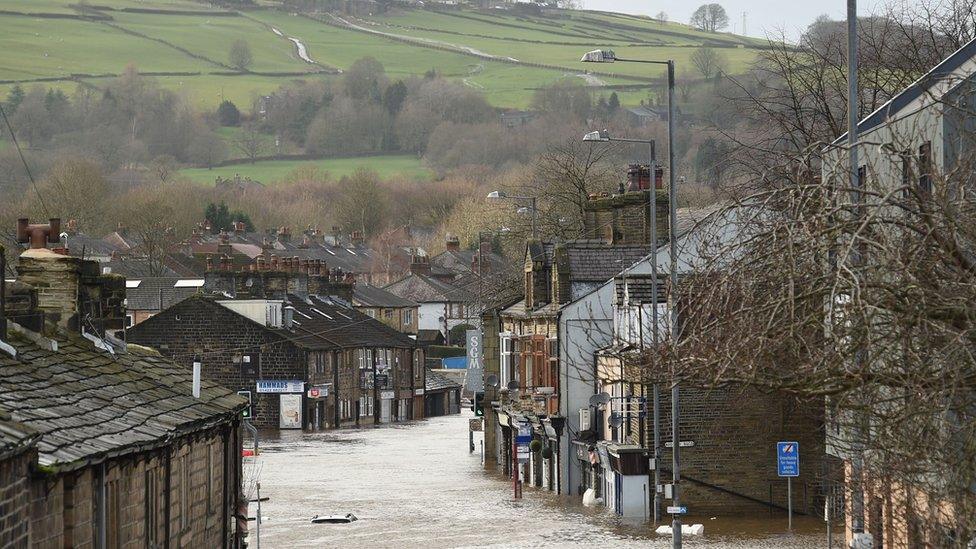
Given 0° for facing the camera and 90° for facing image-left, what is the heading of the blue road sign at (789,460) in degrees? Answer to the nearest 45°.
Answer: approximately 0°

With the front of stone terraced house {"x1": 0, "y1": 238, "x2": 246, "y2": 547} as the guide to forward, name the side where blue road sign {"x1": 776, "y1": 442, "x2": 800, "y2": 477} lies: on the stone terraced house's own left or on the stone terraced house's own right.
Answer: on the stone terraced house's own left

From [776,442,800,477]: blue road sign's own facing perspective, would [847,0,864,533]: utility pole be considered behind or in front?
in front

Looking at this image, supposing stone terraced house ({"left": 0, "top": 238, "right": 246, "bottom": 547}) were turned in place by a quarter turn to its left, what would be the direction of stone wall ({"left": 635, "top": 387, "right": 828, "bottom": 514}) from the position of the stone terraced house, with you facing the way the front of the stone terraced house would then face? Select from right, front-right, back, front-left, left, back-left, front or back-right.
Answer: front

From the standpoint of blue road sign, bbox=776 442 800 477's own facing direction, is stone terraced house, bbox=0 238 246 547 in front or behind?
in front

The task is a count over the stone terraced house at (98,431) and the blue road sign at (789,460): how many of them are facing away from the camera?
0

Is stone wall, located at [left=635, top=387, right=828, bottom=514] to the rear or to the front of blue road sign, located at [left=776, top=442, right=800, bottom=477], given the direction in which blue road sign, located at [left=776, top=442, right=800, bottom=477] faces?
to the rear
